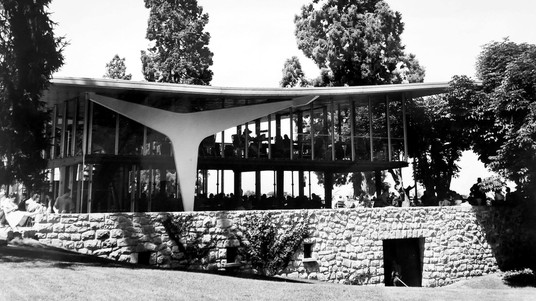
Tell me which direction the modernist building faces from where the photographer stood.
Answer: facing the viewer

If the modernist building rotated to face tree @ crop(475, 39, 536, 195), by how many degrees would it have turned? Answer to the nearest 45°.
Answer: approximately 90° to its left

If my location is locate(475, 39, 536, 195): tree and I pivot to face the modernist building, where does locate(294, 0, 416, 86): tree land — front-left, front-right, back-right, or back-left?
front-right

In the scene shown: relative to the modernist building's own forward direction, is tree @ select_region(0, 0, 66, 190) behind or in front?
in front

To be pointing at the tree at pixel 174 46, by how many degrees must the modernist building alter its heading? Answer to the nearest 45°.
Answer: approximately 180°

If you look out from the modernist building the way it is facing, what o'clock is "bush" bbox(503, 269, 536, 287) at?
The bush is roughly at 9 o'clock from the modernist building.

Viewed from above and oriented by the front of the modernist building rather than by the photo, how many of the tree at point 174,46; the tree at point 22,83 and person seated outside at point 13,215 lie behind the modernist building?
1

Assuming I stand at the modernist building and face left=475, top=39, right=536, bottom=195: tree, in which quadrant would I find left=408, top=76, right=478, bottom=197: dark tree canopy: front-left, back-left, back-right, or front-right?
front-left

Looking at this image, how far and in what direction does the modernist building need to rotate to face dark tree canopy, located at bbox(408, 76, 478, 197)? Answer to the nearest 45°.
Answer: approximately 90° to its left

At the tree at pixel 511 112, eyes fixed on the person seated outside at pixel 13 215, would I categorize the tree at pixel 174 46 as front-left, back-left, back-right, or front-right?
front-right

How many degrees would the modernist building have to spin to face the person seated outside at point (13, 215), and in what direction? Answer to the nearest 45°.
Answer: approximately 45° to its right
